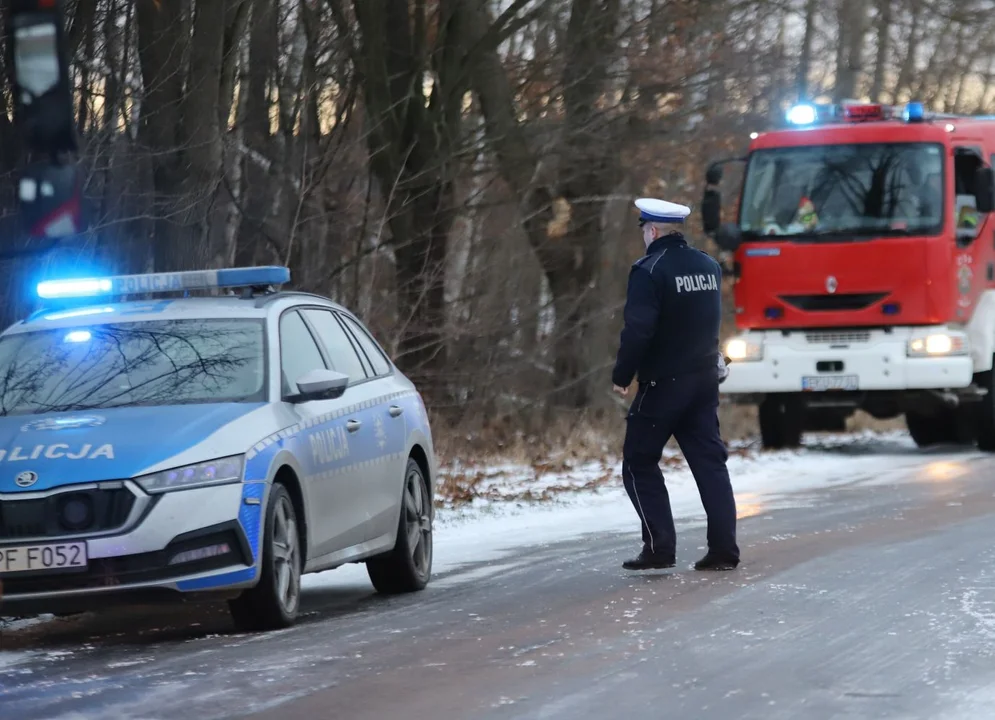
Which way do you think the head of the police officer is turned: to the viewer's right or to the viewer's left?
to the viewer's left

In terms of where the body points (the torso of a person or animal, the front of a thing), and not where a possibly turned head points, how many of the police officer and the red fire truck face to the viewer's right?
0

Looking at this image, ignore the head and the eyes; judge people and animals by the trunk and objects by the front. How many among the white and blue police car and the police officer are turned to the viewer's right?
0

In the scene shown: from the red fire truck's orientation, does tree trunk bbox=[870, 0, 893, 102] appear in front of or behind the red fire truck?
behind

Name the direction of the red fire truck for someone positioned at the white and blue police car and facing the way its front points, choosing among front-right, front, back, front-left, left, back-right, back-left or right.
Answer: back

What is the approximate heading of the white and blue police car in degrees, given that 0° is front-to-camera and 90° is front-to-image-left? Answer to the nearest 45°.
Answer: approximately 45°

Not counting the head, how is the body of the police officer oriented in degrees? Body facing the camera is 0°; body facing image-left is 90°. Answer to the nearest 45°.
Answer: approximately 135°

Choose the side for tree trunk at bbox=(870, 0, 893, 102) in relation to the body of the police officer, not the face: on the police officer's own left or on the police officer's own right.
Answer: on the police officer's own right

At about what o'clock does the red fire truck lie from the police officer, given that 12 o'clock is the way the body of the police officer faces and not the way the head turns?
The red fire truck is roughly at 2 o'clock from the police officer.

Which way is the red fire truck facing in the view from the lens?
facing the viewer and to the left of the viewer

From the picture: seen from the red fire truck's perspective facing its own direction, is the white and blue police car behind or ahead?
ahead

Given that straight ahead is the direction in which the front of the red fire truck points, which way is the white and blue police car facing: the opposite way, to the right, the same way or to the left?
the same way

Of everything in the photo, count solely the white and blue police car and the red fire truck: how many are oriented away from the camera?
0

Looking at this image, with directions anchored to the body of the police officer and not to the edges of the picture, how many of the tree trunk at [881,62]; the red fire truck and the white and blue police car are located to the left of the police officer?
1

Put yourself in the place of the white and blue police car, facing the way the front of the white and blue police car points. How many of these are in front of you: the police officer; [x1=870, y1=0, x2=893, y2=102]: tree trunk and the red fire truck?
0

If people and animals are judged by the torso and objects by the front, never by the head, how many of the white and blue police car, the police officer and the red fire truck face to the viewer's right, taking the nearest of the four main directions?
0

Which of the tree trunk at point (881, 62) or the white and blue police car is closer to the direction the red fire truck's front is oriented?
the white and blue police car
